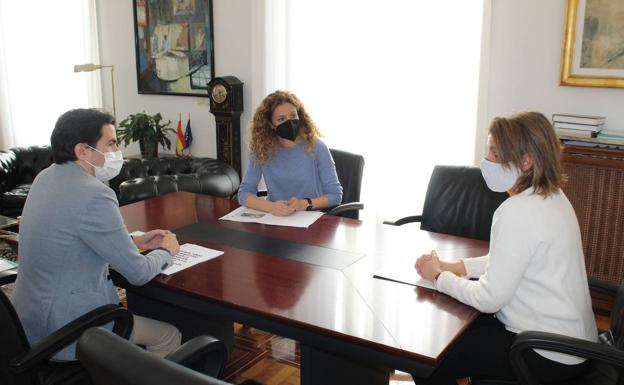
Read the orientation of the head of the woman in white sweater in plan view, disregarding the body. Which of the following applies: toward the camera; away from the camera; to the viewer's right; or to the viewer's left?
to the viewer's left

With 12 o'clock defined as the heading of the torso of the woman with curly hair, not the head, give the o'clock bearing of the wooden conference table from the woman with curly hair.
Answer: The wooden conference table is roughly at 12 o'clock from the woman with curly hair.

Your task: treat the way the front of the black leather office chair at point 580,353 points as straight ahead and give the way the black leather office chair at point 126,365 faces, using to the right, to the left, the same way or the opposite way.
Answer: to the right

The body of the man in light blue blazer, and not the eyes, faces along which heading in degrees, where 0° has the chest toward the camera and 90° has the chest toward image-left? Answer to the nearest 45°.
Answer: approximately 225°

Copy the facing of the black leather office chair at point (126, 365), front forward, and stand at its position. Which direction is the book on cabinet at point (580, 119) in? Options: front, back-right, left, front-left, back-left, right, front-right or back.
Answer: front

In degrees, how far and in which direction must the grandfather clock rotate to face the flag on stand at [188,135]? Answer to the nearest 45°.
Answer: approximately 90° to its right

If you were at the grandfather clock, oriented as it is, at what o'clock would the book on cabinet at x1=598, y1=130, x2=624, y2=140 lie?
The book on cabinet is roughly at 9 o'clock from the grandfather clock.

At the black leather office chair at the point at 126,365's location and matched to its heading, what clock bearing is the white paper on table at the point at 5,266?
The white paper on table is roughly at 10 o'clock from the black leather office chair.

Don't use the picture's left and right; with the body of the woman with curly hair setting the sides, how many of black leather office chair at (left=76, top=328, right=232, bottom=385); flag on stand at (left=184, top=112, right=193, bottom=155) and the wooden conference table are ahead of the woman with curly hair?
2

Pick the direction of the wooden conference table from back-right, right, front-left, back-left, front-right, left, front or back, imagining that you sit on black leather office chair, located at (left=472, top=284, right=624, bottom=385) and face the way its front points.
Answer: front

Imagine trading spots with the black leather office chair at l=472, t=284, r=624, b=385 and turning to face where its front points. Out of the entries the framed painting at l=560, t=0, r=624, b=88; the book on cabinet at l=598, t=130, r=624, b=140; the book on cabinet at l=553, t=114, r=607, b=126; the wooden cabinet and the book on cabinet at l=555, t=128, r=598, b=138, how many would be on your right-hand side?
5

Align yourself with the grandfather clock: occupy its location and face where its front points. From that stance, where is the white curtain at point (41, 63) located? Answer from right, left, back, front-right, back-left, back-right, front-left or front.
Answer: right

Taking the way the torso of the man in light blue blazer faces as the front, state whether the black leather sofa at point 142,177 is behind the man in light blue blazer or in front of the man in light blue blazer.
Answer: in front

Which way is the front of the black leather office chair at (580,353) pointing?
to the viewer's left

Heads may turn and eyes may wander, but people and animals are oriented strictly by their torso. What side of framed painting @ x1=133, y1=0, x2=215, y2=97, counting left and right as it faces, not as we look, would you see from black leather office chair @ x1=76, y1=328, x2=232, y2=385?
front

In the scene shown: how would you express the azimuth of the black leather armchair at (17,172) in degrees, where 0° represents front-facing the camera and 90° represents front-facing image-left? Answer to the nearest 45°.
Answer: approximately 315°

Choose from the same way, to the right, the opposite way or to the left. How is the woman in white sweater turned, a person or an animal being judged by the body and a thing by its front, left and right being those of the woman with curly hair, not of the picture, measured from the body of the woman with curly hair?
to the right

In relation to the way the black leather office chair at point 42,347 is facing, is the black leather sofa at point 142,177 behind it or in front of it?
in front

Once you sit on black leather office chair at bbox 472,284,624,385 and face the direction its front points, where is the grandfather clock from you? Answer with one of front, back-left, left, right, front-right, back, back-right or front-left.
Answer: front-right
